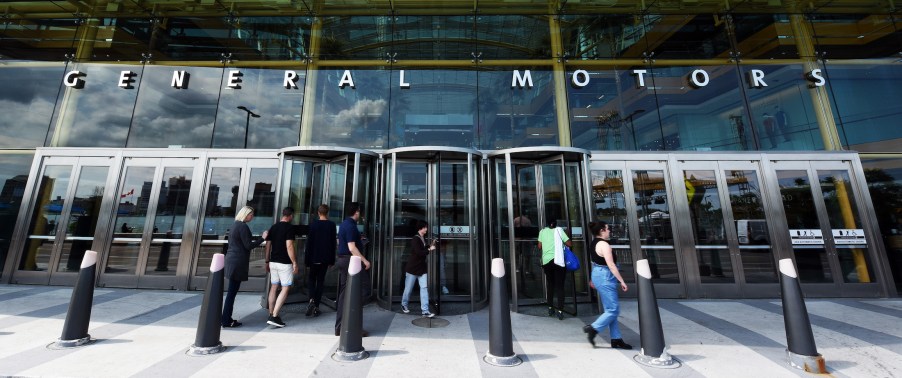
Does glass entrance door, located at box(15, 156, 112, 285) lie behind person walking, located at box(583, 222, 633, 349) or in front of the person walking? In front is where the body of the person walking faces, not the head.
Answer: behind

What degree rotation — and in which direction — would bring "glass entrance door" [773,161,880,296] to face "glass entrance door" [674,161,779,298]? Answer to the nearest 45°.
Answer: approximately 45° to its right

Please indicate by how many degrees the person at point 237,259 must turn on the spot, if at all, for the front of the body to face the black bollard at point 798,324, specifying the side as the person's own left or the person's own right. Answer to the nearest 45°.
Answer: approximately 45° to the person's own right

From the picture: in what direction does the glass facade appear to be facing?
toward the camera

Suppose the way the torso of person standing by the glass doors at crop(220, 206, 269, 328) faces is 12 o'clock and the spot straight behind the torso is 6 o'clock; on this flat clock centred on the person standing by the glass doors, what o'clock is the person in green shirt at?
The person in green shirt is roughly at 1 o'clock from the person standing by the glass doors.

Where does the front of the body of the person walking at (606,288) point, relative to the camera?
to the viewer's right

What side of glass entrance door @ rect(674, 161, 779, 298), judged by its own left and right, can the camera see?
front

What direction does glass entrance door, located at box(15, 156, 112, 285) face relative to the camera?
toward the camera

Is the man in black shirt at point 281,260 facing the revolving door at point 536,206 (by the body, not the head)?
no

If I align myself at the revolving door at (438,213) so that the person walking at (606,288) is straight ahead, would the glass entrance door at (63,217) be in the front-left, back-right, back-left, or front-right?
back-right

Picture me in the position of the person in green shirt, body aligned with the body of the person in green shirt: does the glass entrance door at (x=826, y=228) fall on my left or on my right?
on my right

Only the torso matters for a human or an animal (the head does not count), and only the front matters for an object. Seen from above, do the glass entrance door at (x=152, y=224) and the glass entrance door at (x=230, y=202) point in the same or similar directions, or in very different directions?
same or similar directions

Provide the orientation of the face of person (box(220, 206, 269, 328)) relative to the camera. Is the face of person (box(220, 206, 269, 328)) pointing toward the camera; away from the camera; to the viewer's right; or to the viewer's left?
to the viewer's right

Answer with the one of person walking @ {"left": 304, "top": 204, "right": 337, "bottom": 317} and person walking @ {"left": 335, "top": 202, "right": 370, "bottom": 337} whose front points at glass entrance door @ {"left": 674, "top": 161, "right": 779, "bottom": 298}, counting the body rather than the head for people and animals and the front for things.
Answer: person walking @ {"left": 335, "top": 202, "right": 370, "bottom": 337}
